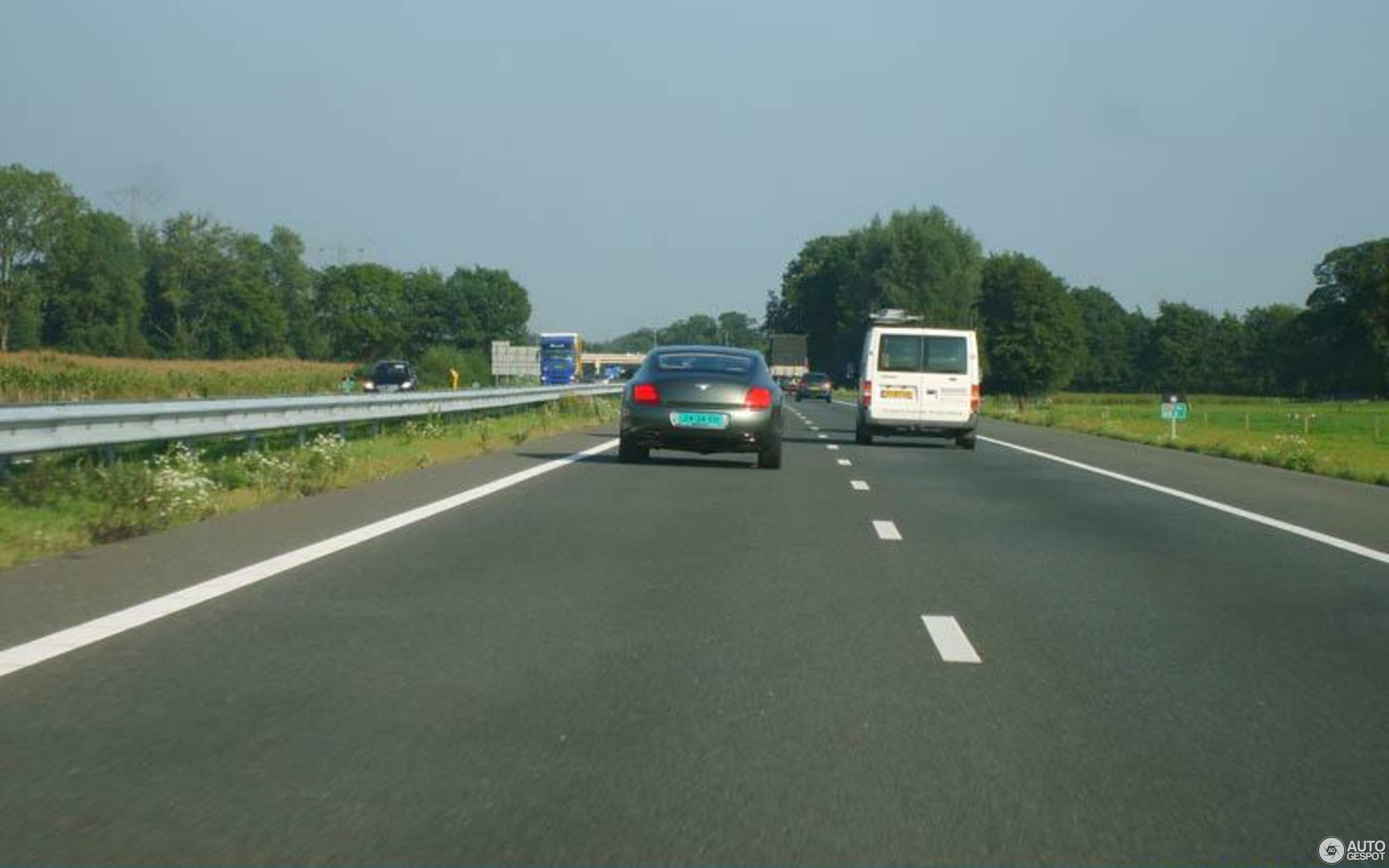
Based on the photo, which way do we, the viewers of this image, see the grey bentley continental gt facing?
facing away from the viewer

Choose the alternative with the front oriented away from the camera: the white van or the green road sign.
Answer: the white van

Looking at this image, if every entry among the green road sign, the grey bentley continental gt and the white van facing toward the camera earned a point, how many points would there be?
1

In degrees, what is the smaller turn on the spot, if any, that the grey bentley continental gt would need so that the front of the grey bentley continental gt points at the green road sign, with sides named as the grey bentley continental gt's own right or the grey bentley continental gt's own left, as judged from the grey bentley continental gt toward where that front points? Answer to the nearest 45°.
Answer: approximately 45° to the grey bentley continental gt's own right

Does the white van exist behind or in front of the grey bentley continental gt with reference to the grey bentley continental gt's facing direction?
in front

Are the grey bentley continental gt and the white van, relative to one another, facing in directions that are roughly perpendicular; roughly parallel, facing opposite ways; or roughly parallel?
roughly parallel

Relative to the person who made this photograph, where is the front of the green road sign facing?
facing the viewer

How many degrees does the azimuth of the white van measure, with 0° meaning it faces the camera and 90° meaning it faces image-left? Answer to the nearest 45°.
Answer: approximately 180°

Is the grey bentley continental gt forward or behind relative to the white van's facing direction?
behind

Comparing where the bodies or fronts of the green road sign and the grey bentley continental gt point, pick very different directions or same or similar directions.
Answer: very different directions

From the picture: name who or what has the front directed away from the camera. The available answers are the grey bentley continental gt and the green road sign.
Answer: the grey bentley continental gt

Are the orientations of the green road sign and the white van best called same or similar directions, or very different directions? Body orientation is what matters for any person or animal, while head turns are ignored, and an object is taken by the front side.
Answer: very different directions

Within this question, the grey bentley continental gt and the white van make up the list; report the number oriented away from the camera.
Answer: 2
